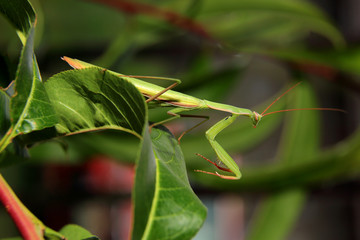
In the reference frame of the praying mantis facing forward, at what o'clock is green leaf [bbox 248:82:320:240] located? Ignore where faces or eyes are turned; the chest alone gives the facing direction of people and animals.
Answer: The green leaf is roughly at 10 o'clock from the praying mantis.

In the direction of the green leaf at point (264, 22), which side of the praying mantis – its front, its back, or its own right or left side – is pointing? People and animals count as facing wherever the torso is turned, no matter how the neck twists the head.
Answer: left

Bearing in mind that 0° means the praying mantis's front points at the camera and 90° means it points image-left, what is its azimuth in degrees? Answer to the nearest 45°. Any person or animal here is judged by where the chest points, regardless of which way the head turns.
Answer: approximately 270°
